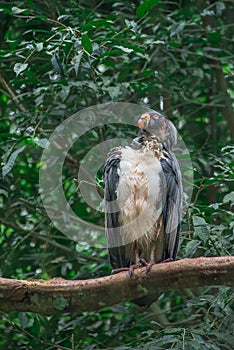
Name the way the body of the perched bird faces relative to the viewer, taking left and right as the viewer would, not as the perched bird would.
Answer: facing the viewer

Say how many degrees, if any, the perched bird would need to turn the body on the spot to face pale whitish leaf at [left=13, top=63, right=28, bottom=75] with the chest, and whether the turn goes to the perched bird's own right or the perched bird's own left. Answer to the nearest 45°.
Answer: approximately 135° to the perched bird's own right

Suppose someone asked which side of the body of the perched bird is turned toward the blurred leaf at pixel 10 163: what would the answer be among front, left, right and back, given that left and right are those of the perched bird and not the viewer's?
right

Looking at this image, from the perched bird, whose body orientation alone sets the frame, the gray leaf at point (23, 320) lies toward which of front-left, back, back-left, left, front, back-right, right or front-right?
right
